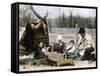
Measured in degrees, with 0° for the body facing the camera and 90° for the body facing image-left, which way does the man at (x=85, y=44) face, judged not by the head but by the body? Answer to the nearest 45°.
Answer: approximately 45°
